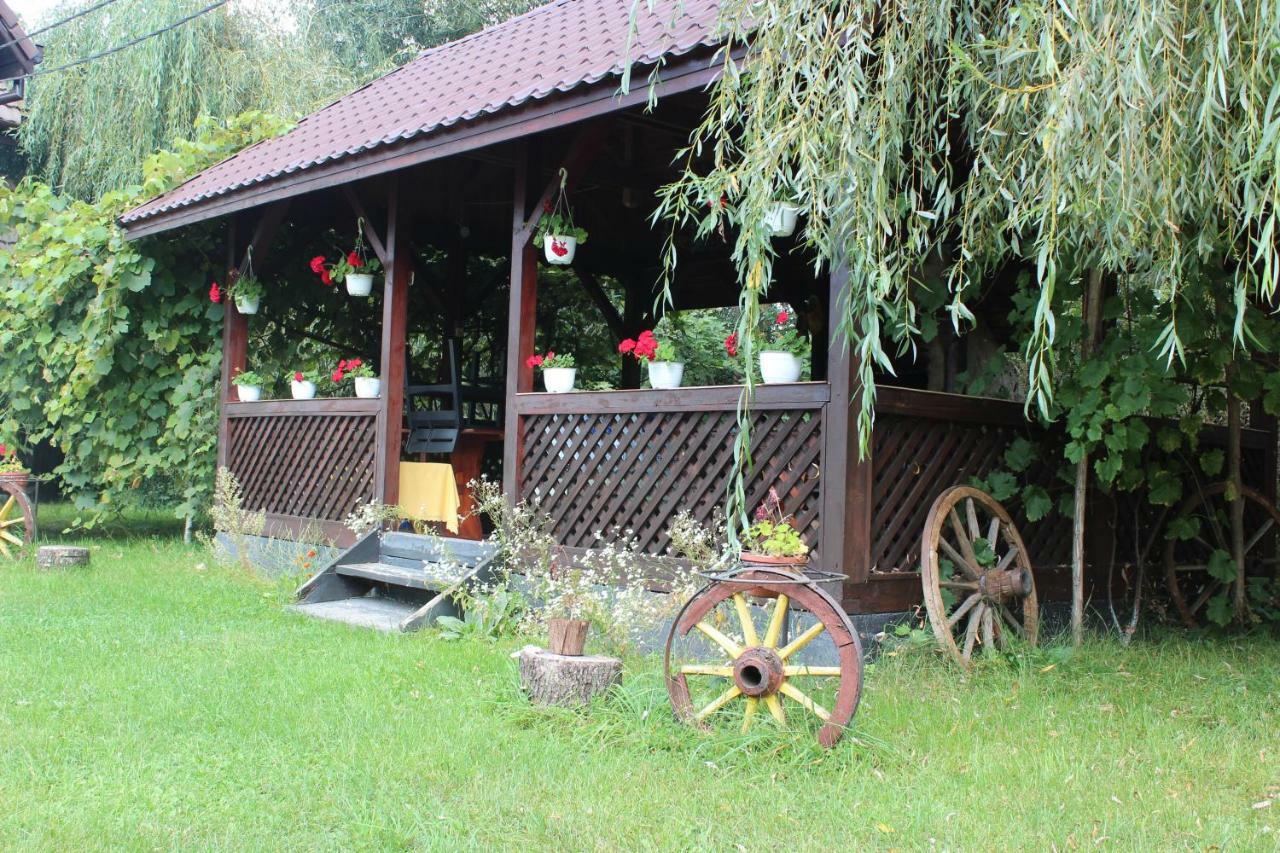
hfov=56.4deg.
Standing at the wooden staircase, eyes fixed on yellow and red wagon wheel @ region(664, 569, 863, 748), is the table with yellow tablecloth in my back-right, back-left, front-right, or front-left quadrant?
back-left

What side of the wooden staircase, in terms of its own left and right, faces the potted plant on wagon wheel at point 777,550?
left

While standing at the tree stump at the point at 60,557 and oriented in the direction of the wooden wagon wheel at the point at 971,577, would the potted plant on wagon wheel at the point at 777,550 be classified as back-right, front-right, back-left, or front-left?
front-right

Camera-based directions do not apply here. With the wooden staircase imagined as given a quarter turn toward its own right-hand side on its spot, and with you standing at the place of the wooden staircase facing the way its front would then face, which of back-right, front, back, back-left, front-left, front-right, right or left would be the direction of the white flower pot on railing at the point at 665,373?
back

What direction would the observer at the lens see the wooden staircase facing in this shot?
facing the viewer and to the left of the viewer

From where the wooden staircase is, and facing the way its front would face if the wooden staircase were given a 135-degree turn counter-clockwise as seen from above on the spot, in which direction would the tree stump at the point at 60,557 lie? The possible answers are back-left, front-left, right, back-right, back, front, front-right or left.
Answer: back-left

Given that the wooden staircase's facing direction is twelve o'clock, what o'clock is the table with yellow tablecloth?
The table with yellow tablecloth is roughly at 5 o'clock from the wooden staircase.

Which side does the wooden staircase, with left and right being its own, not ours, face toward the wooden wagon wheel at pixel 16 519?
right

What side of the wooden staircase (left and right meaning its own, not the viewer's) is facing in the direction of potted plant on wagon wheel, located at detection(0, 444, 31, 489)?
right

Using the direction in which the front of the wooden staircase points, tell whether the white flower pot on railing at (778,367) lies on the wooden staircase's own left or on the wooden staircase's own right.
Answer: on the wooden staircase's own left

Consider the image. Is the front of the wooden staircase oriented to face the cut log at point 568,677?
no

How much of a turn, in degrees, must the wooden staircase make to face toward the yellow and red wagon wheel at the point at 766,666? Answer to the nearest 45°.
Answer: approximately 45° to its left

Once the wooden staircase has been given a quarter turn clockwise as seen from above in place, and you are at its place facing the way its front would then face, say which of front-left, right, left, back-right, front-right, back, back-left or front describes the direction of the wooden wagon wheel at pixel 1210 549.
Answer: back-right
